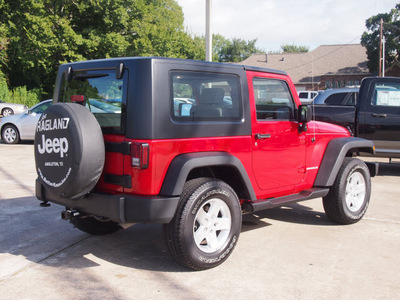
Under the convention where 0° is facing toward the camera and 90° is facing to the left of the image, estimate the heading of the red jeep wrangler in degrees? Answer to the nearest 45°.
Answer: approximately 225°

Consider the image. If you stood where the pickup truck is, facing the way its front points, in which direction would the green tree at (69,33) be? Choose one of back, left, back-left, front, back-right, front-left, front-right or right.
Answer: back-left

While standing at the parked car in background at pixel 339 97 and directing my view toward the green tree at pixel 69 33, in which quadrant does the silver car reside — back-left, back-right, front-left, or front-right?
front-left

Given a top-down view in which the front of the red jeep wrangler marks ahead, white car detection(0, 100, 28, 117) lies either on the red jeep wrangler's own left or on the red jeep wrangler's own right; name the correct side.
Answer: on the red jeep wrangler's own left

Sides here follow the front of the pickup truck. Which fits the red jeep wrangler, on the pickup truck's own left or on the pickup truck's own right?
on the pickup truck's own right

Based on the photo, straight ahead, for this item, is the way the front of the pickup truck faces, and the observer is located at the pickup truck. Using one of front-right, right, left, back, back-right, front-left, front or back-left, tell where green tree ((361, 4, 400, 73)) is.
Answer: left

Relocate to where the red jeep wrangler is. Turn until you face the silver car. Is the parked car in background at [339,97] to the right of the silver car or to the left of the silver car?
right

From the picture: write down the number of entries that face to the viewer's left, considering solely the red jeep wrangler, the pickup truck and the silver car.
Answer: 1

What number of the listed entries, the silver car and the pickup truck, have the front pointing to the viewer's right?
1

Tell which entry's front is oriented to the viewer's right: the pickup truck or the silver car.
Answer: the pickup truck

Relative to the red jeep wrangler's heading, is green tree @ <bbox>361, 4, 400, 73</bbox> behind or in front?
in front

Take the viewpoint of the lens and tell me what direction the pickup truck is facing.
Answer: facing to the right of the viewer

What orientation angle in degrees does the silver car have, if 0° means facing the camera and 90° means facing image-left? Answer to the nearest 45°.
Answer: approximately 90°
